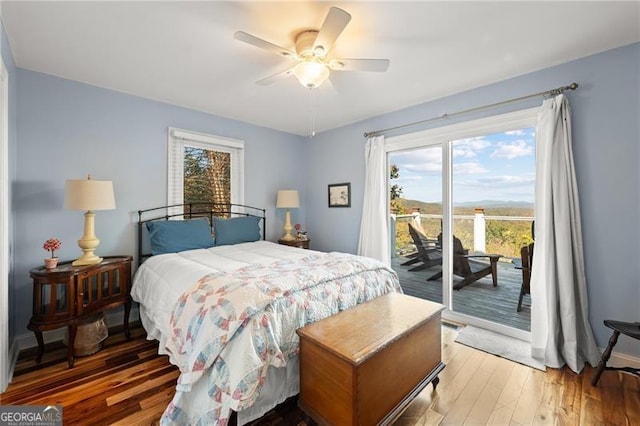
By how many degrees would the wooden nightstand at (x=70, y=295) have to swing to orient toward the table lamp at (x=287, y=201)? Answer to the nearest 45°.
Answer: approximately 45° to its left

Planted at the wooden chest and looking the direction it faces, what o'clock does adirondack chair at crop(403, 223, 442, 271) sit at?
The adirondack chair is roughly at 8 o'clock from the wooden chest.

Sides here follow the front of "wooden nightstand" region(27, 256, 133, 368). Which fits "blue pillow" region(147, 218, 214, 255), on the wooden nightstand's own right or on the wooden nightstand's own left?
on the wooden nightstand's own left

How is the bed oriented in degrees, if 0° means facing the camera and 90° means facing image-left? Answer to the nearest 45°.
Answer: approximately 315°

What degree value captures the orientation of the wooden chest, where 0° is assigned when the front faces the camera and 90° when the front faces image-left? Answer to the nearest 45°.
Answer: approximately 315°

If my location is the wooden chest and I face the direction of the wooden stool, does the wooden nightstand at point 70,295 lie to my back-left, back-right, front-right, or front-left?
back-left

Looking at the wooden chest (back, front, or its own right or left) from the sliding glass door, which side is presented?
left

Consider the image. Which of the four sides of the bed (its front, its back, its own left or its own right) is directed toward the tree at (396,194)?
left
